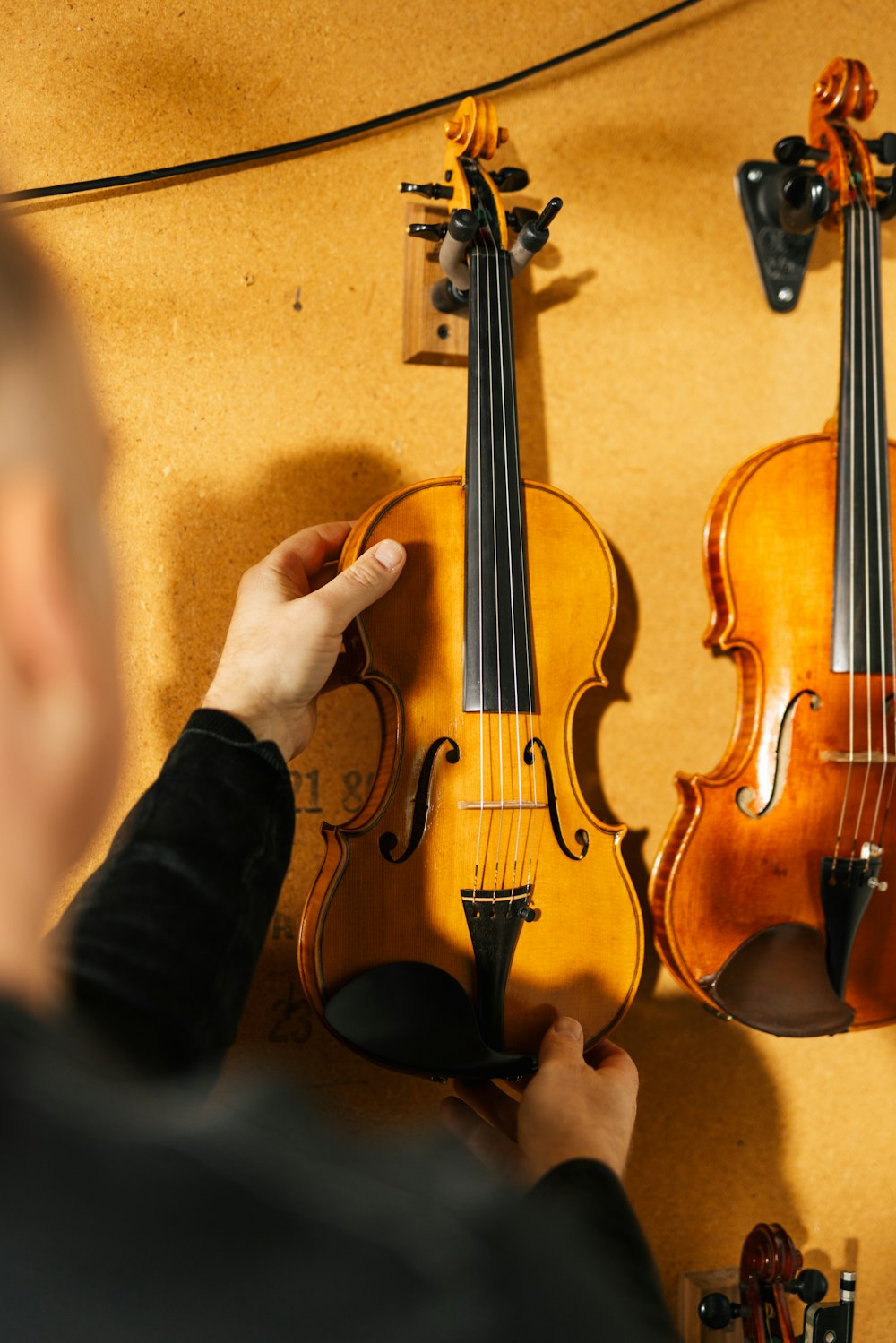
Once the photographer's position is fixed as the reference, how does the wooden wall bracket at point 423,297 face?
facing the viewer
